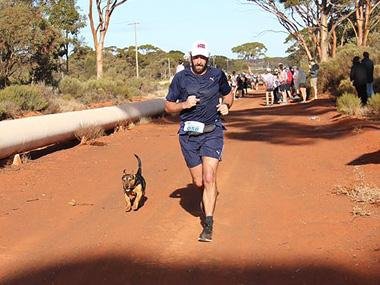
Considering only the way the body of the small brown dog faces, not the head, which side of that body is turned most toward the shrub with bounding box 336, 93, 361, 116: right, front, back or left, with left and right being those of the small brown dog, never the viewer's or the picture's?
back

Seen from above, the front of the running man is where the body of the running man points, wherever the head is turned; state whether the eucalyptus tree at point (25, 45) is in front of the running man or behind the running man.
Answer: behind

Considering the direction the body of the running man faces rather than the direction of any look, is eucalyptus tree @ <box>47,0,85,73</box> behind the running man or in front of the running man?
behind

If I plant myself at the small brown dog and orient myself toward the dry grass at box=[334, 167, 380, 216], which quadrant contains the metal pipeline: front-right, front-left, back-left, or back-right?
back-left

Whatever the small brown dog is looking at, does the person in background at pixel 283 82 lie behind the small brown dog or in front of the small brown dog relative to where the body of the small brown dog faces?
behind
